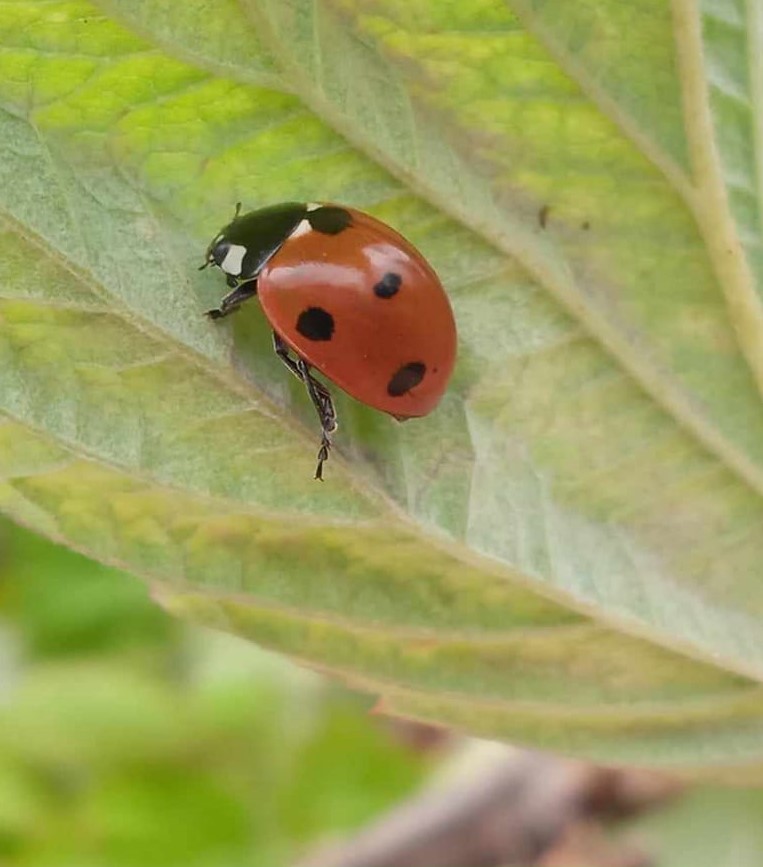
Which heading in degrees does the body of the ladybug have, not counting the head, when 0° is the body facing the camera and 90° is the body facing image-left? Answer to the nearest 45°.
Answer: approximately 90°
